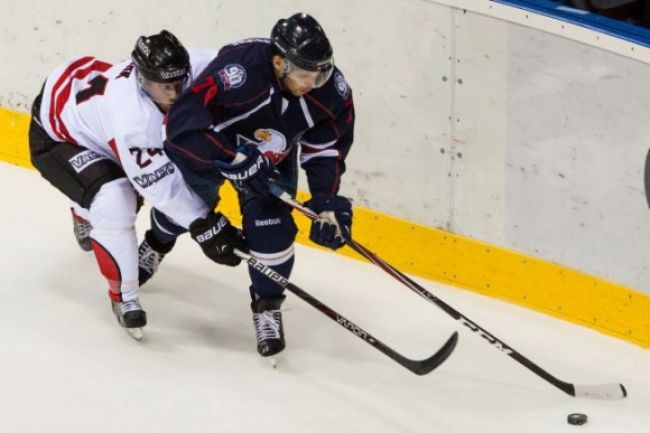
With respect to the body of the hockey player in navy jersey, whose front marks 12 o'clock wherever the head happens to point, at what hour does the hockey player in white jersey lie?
The hockey player in white jersey is roughly at 5 o'clock from the hockey player in navy jersey.

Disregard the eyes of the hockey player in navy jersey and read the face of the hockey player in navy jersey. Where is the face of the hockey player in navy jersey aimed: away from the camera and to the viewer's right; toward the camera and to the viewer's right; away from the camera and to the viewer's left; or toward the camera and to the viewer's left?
toward the camera and to the viewer's right

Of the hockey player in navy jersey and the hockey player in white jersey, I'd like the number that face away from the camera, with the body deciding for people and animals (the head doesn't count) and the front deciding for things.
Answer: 0

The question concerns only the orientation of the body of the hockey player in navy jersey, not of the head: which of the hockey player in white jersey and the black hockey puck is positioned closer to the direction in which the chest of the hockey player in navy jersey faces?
the black hockey puck

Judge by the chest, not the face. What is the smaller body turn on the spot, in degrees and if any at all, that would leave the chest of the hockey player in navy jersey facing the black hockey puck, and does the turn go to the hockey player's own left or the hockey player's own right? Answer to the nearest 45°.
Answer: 0° — they already face it

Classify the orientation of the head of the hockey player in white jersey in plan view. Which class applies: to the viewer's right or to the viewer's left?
to the viewer's right

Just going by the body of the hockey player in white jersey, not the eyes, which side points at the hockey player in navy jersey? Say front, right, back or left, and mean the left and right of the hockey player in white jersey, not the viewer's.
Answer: front

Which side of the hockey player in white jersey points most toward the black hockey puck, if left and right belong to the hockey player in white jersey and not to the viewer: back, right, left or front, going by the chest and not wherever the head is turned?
front

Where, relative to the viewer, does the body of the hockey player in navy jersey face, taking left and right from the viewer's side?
facing the viewer and to the right of the viewer
